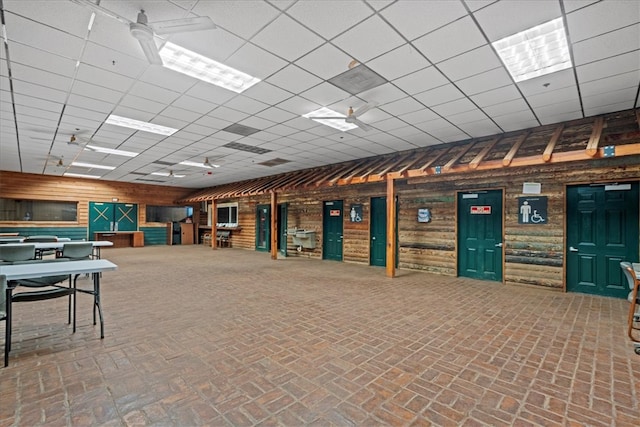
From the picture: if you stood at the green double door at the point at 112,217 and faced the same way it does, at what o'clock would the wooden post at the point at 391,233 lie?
The wooden post is roughly at 11 o'clock from the green double door.

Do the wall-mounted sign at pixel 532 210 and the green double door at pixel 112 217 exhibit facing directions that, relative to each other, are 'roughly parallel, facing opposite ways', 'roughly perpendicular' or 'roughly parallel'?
roughly perpendicular

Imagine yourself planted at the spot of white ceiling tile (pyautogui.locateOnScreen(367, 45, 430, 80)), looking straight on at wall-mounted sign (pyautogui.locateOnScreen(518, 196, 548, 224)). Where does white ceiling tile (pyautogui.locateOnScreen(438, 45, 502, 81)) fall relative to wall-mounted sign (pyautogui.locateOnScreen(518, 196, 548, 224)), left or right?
right

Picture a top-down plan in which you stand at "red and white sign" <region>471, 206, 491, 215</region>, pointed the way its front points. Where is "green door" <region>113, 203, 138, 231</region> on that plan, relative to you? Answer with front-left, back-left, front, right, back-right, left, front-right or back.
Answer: right

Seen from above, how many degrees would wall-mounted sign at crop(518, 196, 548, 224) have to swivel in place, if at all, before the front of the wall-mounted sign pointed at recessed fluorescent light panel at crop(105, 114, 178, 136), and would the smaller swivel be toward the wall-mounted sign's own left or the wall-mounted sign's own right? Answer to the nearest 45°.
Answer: approximately 45° to the wall-mounted sign's own right

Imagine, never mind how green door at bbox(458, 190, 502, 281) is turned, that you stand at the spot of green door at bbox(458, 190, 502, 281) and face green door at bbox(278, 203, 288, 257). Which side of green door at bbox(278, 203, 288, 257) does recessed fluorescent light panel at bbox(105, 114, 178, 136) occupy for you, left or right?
left

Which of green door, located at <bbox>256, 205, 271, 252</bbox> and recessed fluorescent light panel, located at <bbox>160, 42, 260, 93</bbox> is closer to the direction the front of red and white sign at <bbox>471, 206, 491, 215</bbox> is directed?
the recessed fluorescent light panel

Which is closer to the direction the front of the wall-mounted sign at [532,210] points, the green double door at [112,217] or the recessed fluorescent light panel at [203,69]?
the recessed fluorescent light panel
